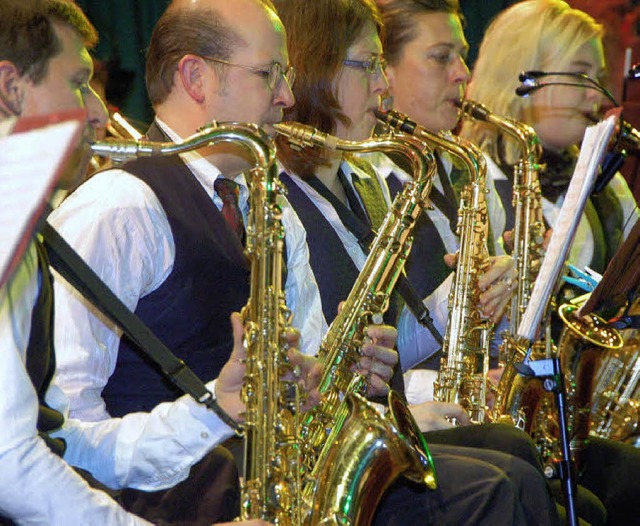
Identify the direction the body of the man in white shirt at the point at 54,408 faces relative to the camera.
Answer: to the viewer's right

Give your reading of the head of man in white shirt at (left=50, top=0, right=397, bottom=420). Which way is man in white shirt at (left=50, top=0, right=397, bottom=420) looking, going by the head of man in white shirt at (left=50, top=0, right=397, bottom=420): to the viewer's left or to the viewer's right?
to the viewer's right

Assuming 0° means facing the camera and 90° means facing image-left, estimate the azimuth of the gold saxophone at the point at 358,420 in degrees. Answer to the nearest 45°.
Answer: approximately 270°

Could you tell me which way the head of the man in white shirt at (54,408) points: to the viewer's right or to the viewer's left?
to the viewer's right

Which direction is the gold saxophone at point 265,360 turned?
to the viewer's right

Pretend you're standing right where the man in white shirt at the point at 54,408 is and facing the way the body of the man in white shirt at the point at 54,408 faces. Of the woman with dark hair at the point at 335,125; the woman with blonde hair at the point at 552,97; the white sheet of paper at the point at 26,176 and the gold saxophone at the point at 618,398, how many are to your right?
1

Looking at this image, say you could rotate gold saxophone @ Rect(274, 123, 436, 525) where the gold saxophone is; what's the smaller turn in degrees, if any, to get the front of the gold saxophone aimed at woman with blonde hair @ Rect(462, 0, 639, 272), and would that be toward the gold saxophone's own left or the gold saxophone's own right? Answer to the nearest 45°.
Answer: approximately 90° to the gold saxophone's own left

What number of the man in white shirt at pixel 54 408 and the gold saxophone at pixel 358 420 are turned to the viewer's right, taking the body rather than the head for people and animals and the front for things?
2

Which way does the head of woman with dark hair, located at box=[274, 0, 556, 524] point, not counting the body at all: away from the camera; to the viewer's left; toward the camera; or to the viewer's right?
to the viewer's right

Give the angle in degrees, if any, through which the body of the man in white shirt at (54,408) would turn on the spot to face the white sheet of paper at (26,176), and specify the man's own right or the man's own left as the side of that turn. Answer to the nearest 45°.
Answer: approximately 90° to the man's own right
